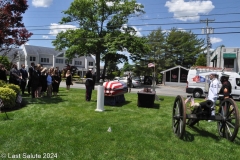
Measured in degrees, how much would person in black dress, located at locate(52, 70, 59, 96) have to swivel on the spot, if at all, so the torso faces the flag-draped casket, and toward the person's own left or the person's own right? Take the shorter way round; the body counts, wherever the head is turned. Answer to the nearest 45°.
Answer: approximately 45° to the person's own right

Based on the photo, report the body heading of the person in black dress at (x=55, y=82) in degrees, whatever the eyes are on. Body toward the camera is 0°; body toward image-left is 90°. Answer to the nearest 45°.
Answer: approximately 270°

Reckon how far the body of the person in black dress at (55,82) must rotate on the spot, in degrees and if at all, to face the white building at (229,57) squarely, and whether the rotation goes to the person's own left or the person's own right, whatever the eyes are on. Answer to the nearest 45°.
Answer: approximately 45° to the person's own left

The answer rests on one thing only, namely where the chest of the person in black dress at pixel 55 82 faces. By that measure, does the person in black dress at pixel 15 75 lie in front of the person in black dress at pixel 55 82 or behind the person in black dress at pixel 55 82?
behind

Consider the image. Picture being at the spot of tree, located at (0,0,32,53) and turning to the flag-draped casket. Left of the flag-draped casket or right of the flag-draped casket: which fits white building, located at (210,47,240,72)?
left

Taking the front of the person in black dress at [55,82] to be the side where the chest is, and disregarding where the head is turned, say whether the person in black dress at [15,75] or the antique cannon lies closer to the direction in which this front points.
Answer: the antique cannon

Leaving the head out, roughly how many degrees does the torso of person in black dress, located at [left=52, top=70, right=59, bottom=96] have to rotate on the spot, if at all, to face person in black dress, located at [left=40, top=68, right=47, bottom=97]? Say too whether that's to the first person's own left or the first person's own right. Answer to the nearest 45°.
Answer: approximately 135° to the first person's own right
